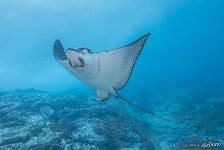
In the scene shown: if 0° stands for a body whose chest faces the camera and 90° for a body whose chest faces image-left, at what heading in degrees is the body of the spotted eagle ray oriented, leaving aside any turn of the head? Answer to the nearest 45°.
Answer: approximately 45°
